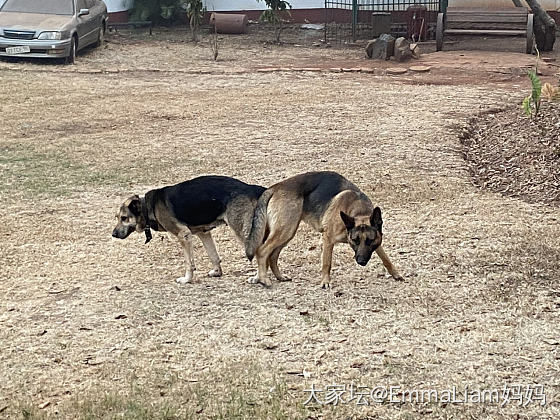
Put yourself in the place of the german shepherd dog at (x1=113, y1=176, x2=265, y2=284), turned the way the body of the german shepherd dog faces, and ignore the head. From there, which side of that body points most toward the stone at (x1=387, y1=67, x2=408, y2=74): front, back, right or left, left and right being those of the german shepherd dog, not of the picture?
right

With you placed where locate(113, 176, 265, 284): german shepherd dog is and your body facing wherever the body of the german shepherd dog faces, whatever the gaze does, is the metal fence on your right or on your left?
on your right

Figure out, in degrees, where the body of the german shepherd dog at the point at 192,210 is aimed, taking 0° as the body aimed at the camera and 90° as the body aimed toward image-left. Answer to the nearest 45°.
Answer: approximately 90°

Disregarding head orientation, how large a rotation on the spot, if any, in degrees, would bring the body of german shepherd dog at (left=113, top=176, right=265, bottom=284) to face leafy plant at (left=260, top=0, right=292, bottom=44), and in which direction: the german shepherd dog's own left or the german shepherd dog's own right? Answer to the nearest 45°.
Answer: approximately 90° to the german shepherd dog's own right

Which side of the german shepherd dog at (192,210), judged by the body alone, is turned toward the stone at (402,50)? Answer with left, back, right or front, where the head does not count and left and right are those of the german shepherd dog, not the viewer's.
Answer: right

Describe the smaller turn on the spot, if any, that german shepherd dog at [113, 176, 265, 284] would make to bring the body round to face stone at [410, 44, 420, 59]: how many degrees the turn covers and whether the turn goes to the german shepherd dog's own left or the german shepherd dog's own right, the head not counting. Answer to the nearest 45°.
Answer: approximately 90° to the german shepherd dog's own right

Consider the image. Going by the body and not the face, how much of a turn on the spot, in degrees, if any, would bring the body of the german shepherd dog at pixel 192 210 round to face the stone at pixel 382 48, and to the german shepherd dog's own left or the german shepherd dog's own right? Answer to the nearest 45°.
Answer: approximately 90° to the german shepherd dog's own right

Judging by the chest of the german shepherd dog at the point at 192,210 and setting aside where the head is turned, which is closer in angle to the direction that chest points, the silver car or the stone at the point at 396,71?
the silver car
